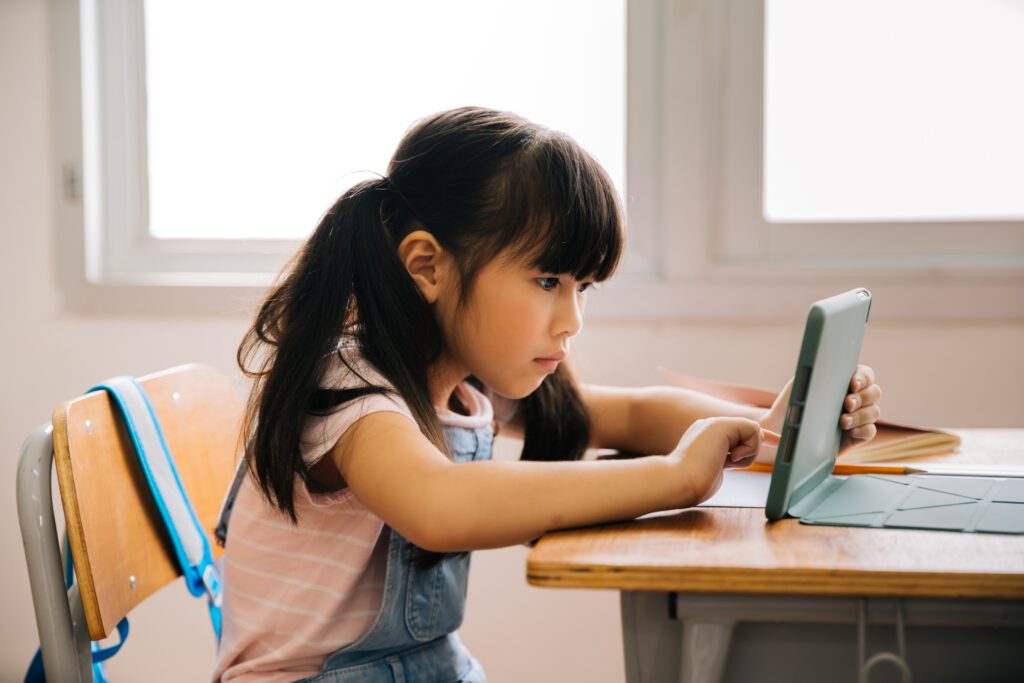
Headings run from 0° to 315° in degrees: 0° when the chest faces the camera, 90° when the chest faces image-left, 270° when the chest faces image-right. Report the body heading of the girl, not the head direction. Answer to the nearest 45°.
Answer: approximately 270°

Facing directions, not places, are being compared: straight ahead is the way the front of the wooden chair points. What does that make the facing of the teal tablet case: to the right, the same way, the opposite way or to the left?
the opposite way

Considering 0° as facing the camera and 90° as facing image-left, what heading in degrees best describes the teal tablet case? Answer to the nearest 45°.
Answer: approximately 90°

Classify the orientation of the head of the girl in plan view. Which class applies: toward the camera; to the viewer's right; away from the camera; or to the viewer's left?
to the viewer's right

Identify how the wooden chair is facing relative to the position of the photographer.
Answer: facing the viewer and to the right of the viewer
